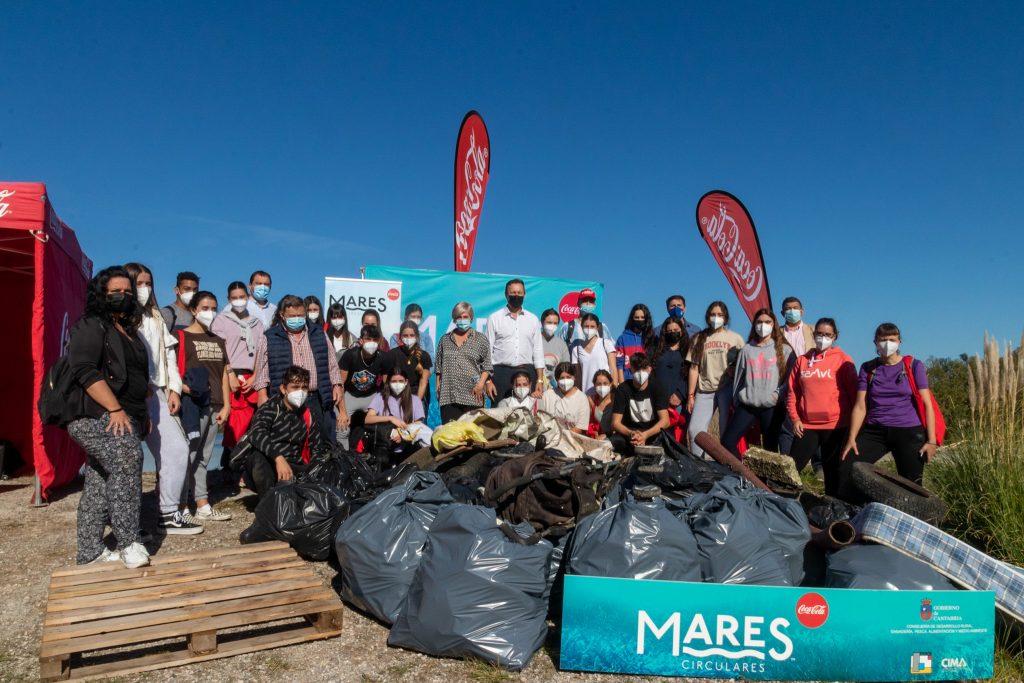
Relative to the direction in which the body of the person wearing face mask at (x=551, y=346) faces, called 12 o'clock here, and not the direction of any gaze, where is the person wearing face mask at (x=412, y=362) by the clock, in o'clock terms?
the person wearing face mask at (x=412, y=362) is roughly at 2 o'clock from the person wearing face mask at (x=551, y=346).

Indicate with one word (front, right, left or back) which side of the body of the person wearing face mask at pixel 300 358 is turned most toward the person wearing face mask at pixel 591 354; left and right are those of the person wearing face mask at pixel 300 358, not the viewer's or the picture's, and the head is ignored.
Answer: left

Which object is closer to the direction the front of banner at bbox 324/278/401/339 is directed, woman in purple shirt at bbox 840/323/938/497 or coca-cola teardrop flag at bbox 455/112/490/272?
the woman in purple shirt

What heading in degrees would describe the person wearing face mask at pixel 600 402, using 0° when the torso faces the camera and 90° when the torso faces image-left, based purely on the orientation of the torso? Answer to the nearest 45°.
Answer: approximately 0°

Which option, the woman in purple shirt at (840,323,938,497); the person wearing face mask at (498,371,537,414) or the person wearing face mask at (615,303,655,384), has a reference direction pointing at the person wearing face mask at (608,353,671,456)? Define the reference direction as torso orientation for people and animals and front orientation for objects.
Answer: the person wearing face mask at (615,303,655,384)

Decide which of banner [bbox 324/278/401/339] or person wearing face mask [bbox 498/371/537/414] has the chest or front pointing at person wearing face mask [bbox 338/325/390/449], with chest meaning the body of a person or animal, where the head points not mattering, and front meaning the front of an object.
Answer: the banner

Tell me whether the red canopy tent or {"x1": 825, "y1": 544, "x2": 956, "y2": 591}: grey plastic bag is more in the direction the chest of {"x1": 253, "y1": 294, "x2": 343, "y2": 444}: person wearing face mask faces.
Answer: the grey plastic bag

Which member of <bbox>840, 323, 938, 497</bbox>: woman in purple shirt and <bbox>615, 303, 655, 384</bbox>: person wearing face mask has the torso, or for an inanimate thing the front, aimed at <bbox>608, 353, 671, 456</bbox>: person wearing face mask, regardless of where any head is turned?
<bbox>615, 303, 655, 384</bbox>: person wearing face mask
